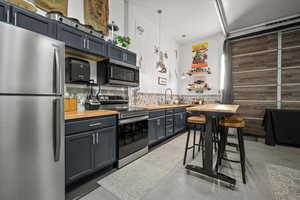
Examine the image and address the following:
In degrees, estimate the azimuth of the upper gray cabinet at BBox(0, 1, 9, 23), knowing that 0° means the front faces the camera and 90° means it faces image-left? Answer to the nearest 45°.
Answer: approximately 315°

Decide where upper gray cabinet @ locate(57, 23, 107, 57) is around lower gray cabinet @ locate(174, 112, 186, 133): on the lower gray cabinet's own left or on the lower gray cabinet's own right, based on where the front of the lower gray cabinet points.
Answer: on the lower gray cabinet's own right
